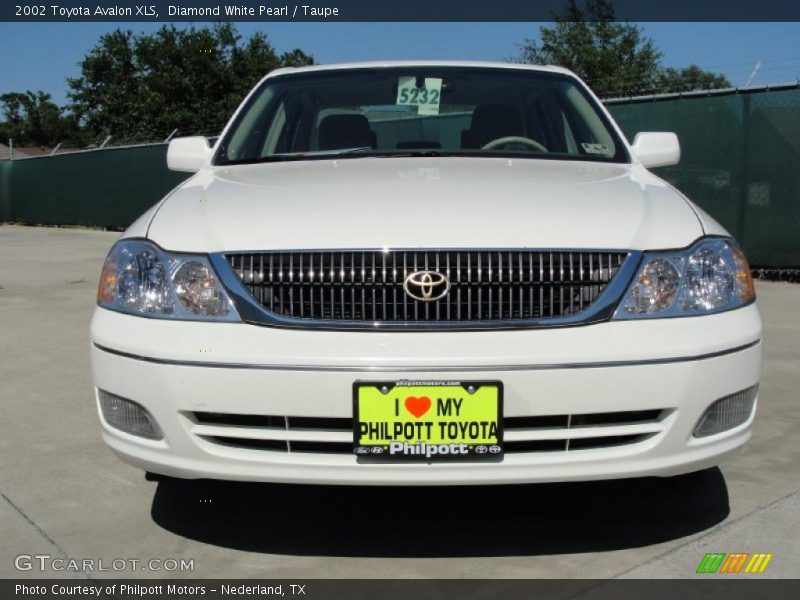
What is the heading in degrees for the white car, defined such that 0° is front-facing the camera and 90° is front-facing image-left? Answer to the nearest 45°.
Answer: approximately 0°

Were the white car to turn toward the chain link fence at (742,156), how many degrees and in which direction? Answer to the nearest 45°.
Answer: approximately 135° to its left
